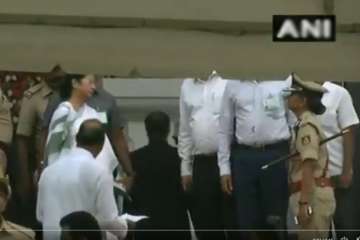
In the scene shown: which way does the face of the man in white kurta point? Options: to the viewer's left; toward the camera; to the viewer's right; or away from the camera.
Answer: away from the camera

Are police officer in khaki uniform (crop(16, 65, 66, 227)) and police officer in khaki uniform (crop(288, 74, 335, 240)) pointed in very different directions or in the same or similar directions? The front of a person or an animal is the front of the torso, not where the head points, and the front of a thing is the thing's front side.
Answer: very different directions

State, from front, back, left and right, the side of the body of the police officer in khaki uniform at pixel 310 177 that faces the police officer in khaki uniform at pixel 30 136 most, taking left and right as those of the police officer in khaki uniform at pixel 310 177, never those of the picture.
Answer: front

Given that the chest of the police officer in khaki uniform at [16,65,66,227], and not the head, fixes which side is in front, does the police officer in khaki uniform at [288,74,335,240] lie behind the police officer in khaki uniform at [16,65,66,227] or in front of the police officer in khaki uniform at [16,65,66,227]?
in front

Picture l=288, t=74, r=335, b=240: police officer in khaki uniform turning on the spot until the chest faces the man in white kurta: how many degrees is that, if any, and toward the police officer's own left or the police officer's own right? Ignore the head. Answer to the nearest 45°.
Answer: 0° — they already face them

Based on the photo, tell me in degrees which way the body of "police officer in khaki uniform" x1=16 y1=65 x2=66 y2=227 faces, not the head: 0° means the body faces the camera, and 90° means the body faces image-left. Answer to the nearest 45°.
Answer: approximately 270°

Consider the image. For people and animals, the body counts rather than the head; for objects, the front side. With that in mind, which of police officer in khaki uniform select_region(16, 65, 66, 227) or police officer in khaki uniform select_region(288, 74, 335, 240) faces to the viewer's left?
police officer in khaki uniform select_region(288, 74, 335, 240)

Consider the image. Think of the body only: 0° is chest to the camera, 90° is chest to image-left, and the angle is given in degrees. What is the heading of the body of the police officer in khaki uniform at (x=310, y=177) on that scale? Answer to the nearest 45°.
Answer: approximately 90°

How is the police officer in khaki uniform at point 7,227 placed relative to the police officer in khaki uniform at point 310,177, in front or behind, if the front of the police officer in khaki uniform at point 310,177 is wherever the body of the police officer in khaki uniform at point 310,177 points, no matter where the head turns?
in front

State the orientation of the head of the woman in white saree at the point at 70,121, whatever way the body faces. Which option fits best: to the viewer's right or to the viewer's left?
to the viewer's right
